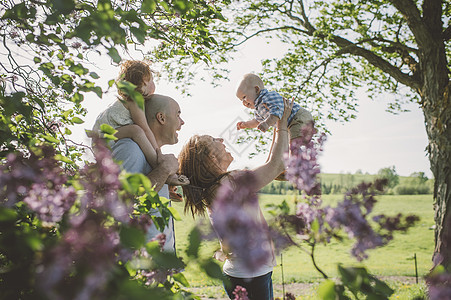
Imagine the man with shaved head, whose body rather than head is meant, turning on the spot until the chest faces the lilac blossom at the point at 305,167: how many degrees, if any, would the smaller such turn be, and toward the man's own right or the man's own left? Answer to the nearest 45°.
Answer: approximately 90° to the man's own right

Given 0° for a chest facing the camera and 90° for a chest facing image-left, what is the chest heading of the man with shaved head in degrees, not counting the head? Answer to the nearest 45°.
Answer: approximately 270°

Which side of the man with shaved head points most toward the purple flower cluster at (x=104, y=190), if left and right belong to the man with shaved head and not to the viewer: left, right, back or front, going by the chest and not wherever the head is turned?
right

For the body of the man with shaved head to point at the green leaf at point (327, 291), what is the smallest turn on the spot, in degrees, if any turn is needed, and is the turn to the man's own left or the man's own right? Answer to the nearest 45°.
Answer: approximately 90° to the man's own right

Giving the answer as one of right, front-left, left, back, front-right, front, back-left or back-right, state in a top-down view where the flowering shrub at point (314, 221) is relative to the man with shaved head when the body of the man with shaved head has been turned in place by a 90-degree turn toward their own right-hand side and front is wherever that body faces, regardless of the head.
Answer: front

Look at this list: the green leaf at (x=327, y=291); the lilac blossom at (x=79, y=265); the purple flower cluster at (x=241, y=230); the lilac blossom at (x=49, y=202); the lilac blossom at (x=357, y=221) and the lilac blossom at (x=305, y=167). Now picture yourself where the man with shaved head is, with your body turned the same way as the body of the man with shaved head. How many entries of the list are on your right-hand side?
6

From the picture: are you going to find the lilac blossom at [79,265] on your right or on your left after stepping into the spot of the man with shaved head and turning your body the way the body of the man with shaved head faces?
on your right

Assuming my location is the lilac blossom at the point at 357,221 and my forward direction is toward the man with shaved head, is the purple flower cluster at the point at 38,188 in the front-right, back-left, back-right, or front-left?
front-left

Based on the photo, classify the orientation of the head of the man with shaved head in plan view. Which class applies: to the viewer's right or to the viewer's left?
to the viewer's right
